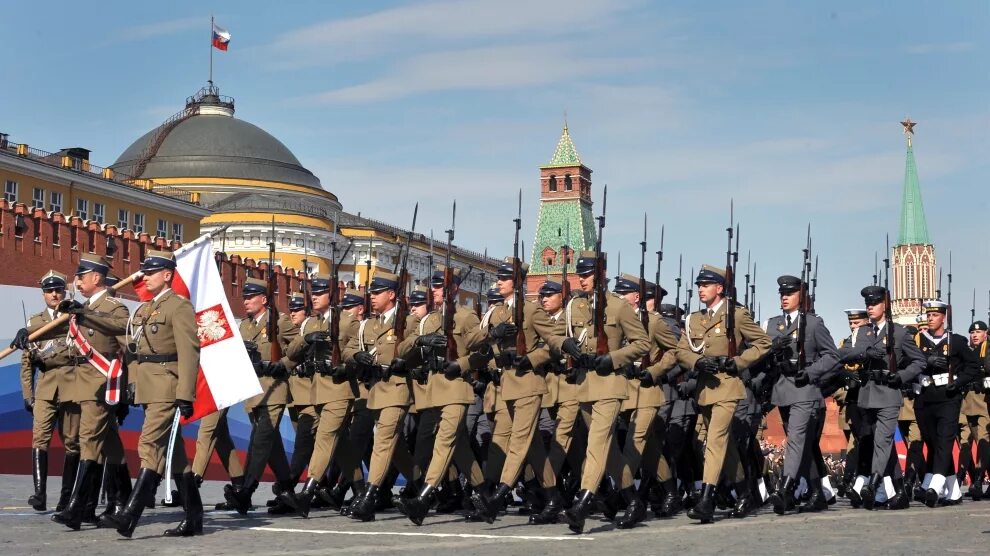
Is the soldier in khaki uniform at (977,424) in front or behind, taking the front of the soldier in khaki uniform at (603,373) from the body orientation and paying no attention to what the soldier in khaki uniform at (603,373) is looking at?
behind

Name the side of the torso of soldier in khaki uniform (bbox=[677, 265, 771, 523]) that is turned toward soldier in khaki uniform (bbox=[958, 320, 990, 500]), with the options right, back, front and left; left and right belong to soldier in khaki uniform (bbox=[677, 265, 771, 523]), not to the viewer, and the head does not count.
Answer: back

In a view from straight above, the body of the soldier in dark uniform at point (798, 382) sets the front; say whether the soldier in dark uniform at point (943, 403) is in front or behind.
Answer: behind

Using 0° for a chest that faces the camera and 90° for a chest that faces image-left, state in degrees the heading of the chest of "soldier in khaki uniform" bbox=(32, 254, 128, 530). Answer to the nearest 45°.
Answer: approximately 45°

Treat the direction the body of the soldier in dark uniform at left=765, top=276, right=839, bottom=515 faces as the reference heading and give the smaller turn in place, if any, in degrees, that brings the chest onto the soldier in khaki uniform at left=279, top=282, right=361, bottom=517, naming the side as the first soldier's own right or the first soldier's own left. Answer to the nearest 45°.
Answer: approximately 45° to the first soldier's own right

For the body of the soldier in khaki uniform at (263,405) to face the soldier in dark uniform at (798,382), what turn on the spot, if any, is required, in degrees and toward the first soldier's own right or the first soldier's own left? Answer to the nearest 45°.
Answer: approximately 135° to the first soldier's own left

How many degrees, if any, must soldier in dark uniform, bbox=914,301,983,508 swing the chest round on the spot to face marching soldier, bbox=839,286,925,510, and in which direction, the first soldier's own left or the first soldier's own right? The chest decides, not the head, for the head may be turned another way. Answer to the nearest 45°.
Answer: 0° — they already face them

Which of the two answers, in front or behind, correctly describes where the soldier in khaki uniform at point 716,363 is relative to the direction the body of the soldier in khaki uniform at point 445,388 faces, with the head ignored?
behind
